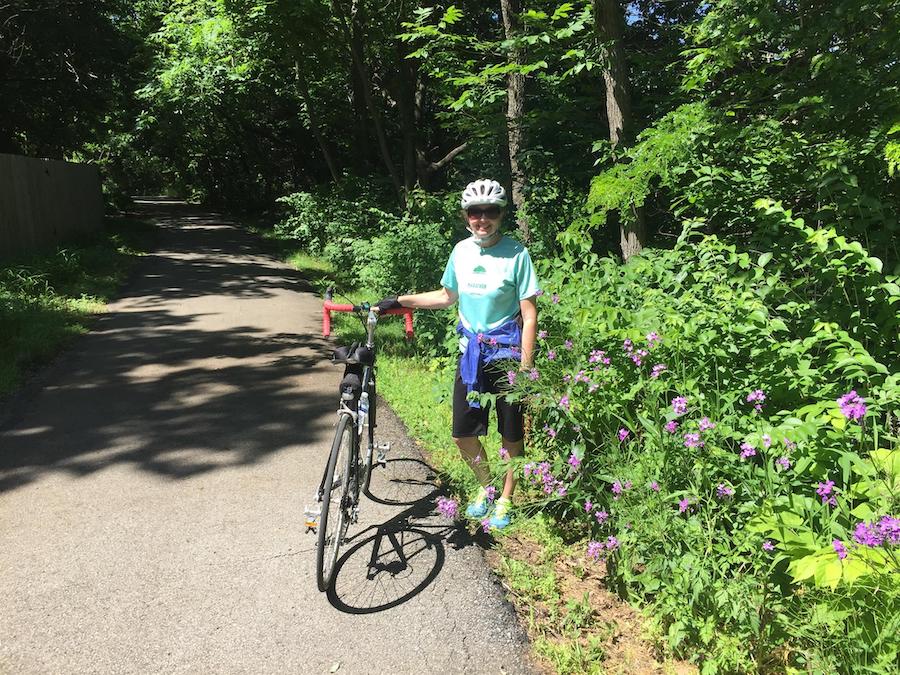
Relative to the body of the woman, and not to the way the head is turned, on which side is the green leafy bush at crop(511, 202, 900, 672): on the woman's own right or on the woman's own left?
on the woman's own left

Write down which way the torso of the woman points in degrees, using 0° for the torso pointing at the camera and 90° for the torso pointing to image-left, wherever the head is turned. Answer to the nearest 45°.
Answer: approximately 0°

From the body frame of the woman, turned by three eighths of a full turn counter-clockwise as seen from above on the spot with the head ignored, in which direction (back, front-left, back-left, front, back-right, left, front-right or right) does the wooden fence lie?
left
